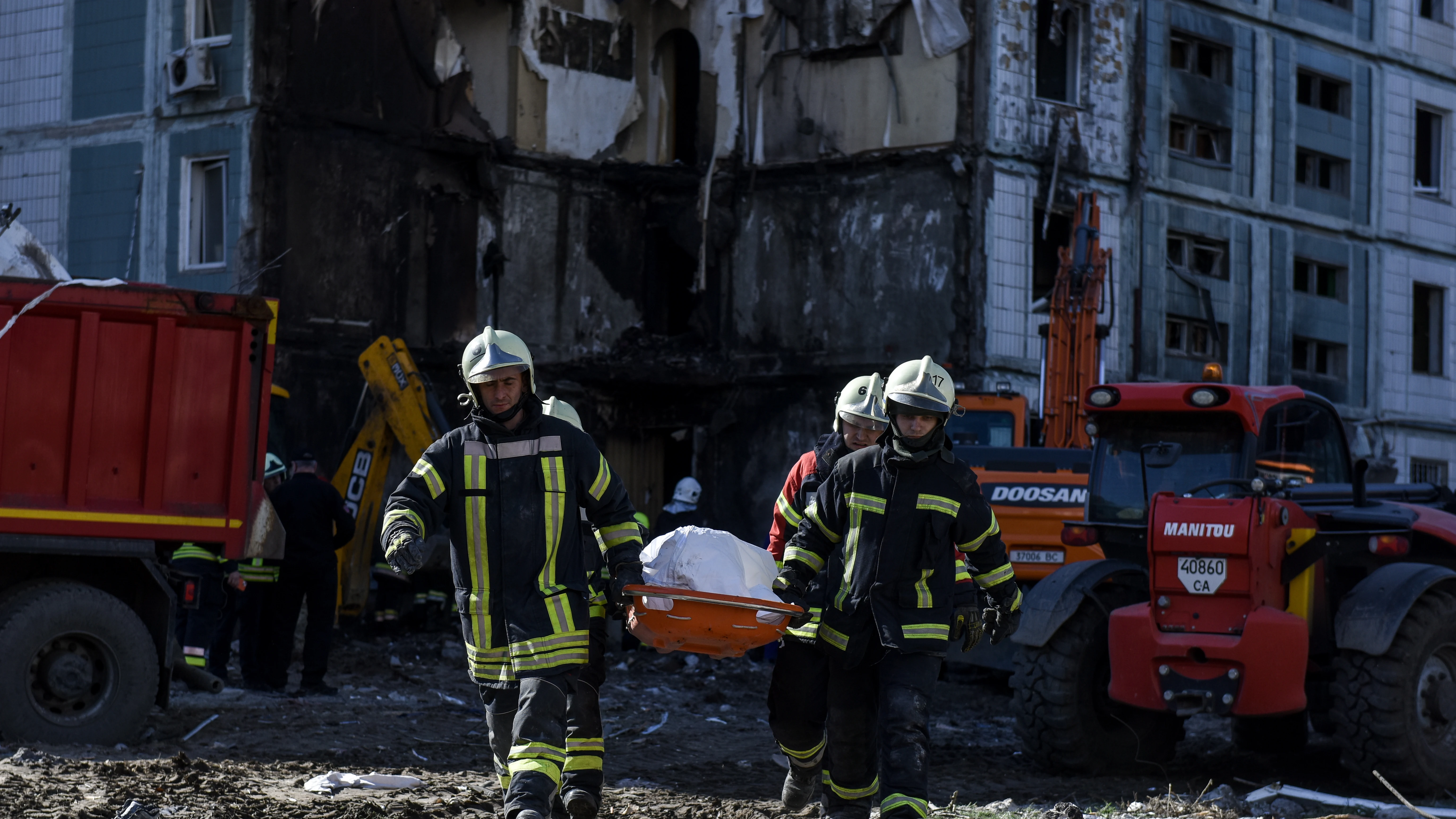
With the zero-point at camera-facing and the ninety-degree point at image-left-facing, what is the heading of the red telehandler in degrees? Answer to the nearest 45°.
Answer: approximately 225°

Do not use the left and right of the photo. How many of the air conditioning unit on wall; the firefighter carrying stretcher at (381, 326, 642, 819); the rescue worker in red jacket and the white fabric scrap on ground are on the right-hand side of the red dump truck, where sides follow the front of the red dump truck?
1

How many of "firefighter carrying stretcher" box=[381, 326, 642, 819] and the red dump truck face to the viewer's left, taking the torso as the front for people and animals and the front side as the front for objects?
1

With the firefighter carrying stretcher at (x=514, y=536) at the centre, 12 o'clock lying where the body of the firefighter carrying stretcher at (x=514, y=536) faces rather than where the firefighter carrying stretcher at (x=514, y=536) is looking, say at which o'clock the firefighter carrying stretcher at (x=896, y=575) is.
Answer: the firefighter carrying stretcher at (x=896, y=575) is roughly at 9 o'clock from the firefighter carrying stretcher at (x=514, y=536).

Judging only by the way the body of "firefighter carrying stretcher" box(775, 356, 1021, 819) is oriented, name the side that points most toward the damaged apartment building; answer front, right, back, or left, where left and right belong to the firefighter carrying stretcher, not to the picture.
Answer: back

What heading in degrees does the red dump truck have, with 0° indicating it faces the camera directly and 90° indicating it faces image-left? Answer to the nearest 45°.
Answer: approximately 90°

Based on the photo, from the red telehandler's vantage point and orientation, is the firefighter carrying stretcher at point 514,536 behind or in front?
behind

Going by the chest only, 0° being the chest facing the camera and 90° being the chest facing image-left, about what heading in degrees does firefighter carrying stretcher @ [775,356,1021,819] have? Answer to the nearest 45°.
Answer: approximately 0°

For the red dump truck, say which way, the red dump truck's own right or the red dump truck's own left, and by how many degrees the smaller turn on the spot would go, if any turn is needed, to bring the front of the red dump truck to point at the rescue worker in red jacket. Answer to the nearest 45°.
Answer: approximately 135° to the red dump truck's own left

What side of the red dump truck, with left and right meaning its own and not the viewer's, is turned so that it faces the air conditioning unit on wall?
right

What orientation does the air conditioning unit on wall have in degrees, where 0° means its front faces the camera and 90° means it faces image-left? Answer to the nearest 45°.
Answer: approximately 45°

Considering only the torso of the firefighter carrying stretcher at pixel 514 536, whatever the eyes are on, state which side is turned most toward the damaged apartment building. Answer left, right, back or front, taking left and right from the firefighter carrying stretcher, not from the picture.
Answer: back
